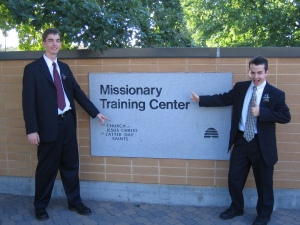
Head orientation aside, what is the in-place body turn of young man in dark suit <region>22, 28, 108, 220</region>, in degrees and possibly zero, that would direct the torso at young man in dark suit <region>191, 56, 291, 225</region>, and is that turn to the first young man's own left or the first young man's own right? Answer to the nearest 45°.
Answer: approximately 45° to the first young man's own left

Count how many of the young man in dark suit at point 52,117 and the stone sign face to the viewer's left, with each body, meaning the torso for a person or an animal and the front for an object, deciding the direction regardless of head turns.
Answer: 0

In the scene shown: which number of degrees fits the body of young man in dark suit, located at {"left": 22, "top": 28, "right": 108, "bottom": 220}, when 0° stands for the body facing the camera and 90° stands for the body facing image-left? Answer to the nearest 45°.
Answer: approximately 315°

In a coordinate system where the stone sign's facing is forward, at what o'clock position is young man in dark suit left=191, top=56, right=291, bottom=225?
The young man in dark suit is roughly at 10 o'clock from the stone sign.

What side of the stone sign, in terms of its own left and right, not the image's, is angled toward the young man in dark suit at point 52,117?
right

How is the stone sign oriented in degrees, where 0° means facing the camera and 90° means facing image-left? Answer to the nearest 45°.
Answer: approximately 0°

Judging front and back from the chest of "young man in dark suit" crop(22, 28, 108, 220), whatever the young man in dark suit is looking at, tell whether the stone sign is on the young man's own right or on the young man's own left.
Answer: on the young man's own left

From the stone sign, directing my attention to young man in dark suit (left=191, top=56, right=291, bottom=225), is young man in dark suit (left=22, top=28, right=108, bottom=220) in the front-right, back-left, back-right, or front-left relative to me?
back-right
